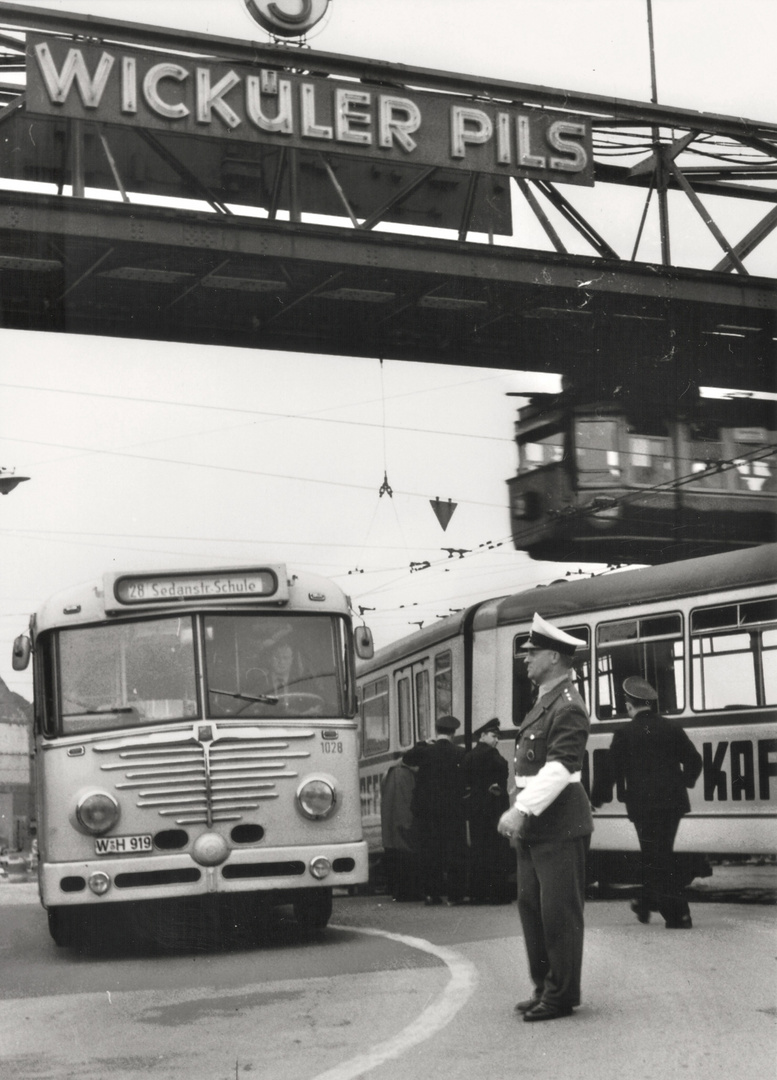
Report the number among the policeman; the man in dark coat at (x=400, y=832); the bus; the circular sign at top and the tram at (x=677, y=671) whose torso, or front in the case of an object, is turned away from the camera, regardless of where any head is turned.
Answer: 1

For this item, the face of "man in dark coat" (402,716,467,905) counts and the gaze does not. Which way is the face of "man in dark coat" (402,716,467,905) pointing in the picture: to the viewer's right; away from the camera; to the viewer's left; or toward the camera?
away from the camera

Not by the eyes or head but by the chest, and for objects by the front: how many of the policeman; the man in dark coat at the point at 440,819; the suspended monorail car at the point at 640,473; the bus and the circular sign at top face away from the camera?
1

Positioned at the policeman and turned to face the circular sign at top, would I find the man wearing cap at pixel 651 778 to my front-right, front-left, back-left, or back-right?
front-right

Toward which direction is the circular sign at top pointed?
toward the camera

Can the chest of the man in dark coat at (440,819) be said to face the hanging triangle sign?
yes

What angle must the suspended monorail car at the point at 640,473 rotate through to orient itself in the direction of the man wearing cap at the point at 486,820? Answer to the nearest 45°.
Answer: approximately 45° to its left

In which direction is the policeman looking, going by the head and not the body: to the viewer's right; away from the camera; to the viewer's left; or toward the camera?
to the viewer's left

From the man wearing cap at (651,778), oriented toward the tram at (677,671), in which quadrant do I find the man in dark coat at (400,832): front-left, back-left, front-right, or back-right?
front-left

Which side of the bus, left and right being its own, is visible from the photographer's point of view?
front

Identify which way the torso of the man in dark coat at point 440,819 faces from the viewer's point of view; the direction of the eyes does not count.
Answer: away from the camera

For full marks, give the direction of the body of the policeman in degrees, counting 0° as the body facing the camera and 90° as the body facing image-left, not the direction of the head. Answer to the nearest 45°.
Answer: approximately 90°

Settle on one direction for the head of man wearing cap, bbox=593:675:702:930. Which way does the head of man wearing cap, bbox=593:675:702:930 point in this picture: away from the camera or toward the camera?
away from the camera

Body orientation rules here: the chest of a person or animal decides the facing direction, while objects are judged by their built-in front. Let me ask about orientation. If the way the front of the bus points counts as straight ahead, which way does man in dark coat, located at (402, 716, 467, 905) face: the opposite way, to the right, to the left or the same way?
the opposite way

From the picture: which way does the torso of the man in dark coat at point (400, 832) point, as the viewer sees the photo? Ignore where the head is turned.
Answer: away from the camera
